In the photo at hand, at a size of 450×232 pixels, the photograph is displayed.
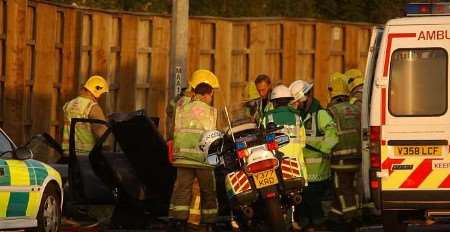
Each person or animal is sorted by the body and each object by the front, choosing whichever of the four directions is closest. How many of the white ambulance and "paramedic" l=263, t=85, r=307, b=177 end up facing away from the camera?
2

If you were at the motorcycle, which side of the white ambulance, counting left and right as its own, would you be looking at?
left

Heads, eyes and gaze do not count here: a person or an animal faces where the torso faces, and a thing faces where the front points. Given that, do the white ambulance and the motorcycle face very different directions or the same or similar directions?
same or similar directions

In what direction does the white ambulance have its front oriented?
away from the camera

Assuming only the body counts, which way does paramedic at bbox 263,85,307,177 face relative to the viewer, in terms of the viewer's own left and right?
facing away from the viewer

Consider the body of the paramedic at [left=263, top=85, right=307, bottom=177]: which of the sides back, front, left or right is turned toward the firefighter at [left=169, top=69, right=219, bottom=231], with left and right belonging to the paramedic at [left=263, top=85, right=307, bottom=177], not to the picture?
left

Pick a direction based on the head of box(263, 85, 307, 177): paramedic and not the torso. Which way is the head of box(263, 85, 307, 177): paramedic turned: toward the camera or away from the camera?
away from the camera

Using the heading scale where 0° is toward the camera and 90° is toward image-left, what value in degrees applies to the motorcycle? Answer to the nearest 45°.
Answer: approximately 180°

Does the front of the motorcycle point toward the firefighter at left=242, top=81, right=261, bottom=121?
yes
